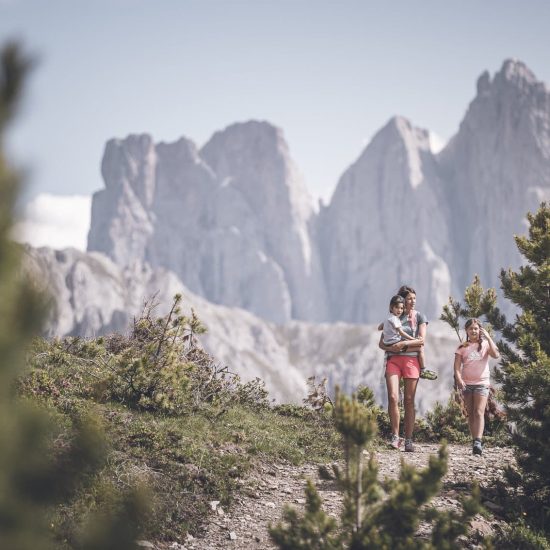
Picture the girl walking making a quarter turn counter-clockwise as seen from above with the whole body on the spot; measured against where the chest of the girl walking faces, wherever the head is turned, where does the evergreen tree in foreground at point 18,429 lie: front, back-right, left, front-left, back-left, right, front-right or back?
right

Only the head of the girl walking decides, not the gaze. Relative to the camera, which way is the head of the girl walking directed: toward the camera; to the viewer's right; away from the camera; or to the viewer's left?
toward the camera

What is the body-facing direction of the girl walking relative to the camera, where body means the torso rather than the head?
toward the camera
